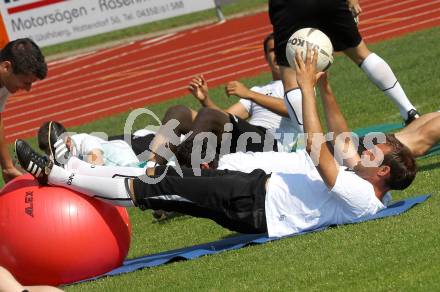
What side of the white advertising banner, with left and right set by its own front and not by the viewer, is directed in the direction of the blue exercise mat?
front

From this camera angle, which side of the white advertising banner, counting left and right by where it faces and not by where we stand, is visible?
front

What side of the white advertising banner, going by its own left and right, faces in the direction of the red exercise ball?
front

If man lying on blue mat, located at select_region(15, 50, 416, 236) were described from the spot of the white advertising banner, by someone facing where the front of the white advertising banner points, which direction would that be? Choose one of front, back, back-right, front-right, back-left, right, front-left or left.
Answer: front
